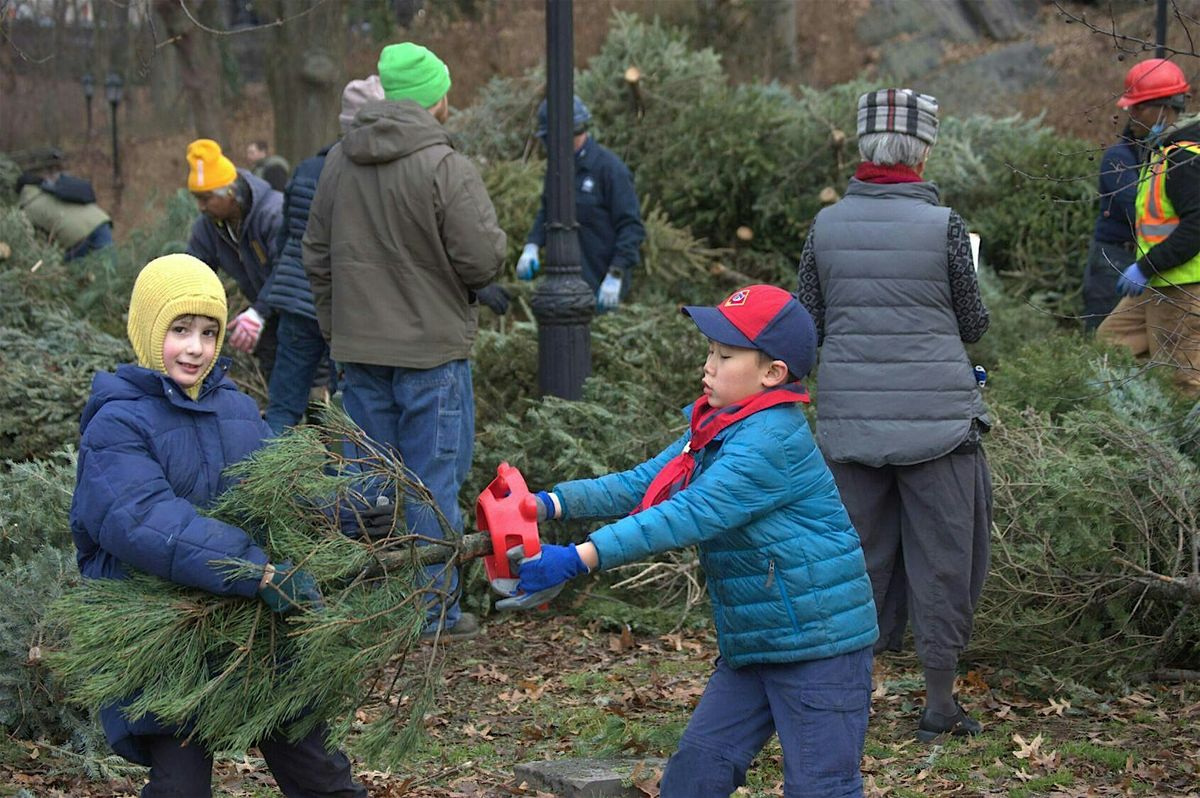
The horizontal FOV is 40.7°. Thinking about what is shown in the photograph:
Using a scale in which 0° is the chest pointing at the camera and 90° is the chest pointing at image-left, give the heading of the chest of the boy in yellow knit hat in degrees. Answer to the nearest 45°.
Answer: approximately 315°

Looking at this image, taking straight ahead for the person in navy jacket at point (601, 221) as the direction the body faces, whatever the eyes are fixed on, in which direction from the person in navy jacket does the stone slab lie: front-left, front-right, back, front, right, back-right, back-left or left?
front-left

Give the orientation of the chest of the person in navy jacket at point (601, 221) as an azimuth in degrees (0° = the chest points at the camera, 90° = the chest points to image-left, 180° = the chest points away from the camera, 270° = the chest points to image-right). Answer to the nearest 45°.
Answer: approximately 45°

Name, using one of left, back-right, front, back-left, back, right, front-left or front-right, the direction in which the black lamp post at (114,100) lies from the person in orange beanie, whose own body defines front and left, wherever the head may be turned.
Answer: back-right

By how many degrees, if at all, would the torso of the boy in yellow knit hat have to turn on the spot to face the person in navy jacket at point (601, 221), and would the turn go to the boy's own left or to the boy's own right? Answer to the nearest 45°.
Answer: approximately 90° to the boy's own left

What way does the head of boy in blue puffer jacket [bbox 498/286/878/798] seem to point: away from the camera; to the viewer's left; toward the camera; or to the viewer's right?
to the viewer's left

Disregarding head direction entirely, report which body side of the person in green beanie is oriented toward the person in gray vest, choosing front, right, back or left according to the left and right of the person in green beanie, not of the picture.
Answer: right

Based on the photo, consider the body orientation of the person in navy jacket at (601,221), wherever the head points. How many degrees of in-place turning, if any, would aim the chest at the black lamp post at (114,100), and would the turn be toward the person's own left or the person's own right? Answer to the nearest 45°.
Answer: approximately 90° to the person's own right

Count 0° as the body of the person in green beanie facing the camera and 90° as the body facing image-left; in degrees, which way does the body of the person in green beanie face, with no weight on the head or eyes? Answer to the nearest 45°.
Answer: approximately 225°

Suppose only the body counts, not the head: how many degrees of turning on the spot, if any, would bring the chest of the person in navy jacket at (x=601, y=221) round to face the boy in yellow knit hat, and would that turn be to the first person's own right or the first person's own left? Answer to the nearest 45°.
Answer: approximately 45° to the first person's own left

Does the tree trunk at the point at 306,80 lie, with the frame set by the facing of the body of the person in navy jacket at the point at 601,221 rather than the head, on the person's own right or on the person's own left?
on the person's own right

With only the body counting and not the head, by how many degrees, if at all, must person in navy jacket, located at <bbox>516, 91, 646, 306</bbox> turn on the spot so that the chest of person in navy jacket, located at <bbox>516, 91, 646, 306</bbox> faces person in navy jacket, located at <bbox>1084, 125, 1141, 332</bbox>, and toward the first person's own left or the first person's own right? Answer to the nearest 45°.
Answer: approximately 135° to the first person's own left

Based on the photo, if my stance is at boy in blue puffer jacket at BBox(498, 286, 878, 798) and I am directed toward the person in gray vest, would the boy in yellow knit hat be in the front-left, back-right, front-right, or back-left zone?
back-left

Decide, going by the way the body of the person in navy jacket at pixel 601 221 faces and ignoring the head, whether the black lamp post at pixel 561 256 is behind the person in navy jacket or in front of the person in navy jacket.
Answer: in front
